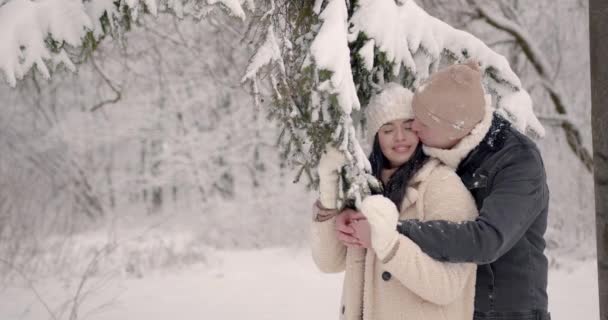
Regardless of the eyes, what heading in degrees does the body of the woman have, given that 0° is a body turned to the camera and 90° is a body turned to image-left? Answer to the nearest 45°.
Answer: approximately 45°

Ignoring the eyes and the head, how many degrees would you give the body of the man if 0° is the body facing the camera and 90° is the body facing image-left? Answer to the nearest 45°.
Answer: approximately 90°

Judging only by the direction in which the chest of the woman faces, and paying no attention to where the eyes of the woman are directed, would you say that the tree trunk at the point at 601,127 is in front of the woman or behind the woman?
behind
